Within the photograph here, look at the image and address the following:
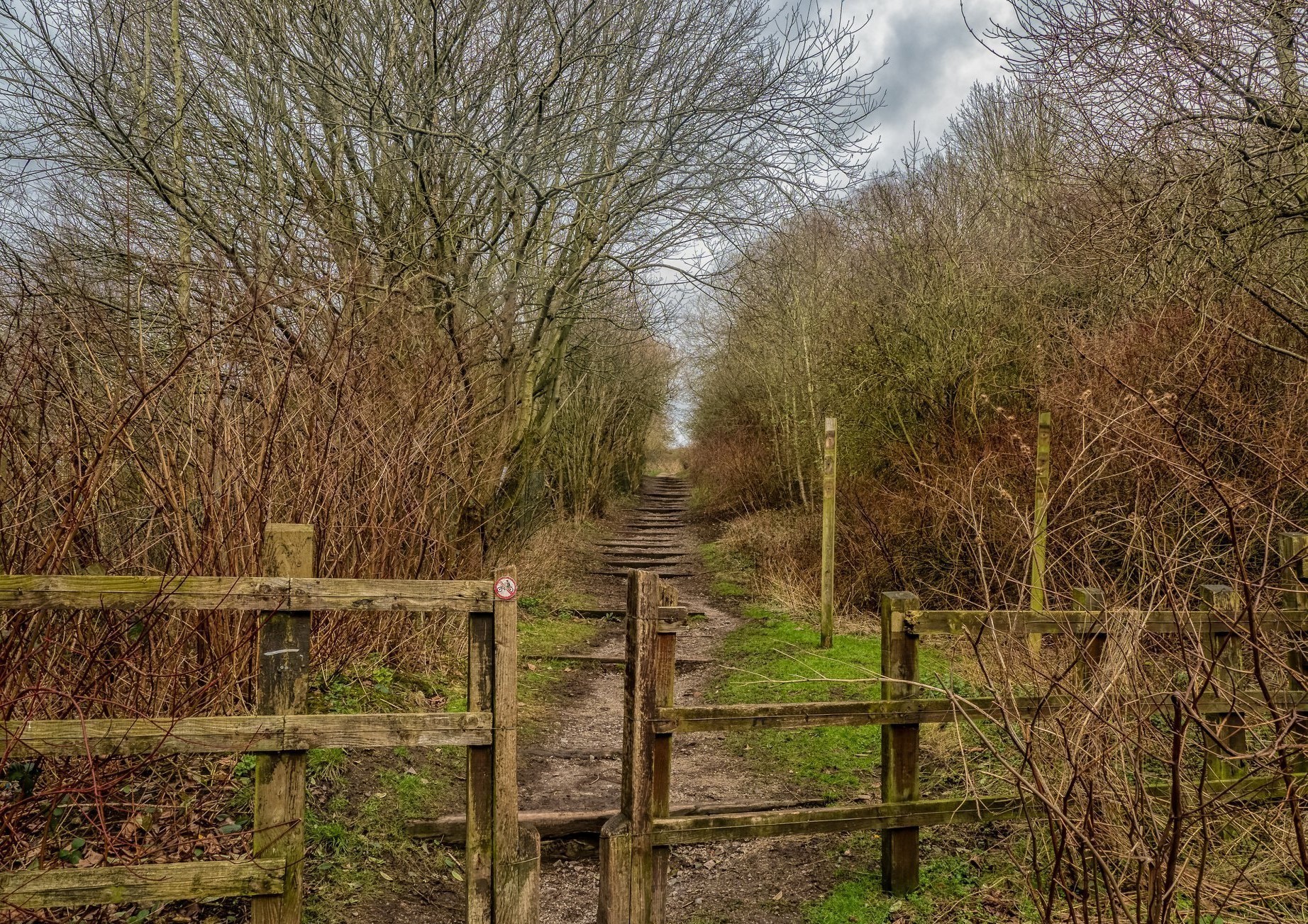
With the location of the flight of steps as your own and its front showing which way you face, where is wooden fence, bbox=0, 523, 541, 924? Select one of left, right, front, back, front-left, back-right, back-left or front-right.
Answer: front

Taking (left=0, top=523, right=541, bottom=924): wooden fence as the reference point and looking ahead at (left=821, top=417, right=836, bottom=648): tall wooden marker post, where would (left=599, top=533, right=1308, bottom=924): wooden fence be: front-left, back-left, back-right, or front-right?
front-right

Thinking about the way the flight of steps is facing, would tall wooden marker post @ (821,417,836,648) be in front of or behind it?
in front

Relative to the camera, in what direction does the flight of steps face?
facing the viewer

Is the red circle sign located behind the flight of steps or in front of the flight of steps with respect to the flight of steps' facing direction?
in front

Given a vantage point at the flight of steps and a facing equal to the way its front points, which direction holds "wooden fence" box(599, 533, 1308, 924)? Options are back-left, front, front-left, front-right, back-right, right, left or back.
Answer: front
